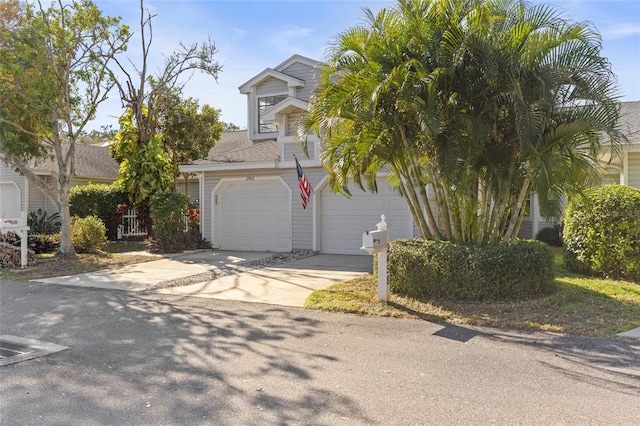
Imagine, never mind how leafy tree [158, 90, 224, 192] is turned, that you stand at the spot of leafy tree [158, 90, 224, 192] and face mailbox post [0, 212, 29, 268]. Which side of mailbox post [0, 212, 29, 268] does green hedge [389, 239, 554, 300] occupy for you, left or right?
left

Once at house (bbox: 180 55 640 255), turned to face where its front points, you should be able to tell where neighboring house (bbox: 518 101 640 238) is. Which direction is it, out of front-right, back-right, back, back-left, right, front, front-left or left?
left

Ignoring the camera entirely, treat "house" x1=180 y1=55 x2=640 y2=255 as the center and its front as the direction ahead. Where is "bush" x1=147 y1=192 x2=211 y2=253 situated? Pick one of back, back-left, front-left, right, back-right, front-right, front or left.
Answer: right

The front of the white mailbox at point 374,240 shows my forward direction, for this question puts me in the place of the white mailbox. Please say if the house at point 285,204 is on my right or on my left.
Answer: on my right

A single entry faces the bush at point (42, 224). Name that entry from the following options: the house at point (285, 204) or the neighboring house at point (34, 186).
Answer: the neighboring house

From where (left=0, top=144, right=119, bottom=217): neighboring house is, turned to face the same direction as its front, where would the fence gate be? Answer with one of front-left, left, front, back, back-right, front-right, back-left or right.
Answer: front-left

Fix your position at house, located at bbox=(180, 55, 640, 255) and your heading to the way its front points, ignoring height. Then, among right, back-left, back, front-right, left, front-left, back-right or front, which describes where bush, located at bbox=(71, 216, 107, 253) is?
right

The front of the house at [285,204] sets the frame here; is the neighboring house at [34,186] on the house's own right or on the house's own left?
on the house's own right

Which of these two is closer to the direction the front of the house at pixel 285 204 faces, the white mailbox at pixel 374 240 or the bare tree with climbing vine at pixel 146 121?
the white mailbox

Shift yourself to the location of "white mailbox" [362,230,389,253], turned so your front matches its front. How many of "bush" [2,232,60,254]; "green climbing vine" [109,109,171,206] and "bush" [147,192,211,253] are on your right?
3

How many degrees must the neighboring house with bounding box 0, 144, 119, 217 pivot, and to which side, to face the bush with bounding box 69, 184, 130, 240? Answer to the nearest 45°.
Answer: approximately 45° to its left

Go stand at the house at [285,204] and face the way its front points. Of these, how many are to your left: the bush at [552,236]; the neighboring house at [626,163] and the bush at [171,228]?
2

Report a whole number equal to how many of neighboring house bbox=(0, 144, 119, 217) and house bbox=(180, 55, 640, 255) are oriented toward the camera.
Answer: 2

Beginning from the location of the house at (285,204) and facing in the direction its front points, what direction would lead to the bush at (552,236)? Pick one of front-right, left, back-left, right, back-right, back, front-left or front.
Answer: left

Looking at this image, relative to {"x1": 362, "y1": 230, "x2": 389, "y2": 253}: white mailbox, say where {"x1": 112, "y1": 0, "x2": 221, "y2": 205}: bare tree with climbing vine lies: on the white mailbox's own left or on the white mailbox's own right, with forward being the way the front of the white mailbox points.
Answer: on the white mailbox's own right
